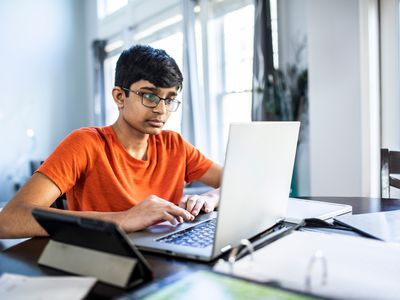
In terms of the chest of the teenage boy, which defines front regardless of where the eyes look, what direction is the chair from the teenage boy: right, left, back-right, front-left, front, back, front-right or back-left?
front-left

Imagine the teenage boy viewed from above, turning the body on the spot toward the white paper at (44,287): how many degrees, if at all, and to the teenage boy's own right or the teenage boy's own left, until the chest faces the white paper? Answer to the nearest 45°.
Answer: approximately 45° to the teenage boy's own right

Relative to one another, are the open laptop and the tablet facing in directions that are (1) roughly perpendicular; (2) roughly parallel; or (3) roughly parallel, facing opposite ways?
roughly perpendicular

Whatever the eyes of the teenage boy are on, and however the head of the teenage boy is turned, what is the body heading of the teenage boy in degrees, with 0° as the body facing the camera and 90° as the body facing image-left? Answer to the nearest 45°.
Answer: approximately 315°

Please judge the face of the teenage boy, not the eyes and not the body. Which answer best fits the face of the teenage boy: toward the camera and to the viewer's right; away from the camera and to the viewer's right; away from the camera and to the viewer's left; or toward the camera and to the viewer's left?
toward the camera and to the viewer's right

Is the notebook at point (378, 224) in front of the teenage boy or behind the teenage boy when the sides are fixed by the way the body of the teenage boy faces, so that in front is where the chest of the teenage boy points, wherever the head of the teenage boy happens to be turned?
in front

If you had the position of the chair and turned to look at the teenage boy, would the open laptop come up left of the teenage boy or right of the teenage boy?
left

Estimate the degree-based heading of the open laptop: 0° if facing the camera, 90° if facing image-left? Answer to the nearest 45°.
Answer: approximately 135°

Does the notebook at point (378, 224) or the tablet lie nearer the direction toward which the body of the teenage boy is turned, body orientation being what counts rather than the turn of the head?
the notebook

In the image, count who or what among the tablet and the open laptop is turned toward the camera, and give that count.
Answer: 0

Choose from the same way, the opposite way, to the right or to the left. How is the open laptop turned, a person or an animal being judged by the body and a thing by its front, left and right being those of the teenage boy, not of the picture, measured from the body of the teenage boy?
the opposite way

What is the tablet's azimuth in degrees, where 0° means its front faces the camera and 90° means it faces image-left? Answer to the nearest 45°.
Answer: approximately 225°

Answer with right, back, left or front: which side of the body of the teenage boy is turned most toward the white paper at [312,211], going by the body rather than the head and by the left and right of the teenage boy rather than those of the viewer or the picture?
front

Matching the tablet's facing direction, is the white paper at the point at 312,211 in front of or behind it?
in front

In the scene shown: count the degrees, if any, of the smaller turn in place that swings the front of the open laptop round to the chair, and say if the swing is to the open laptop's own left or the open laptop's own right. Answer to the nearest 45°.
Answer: approximately 90° to the open laptop's own right
